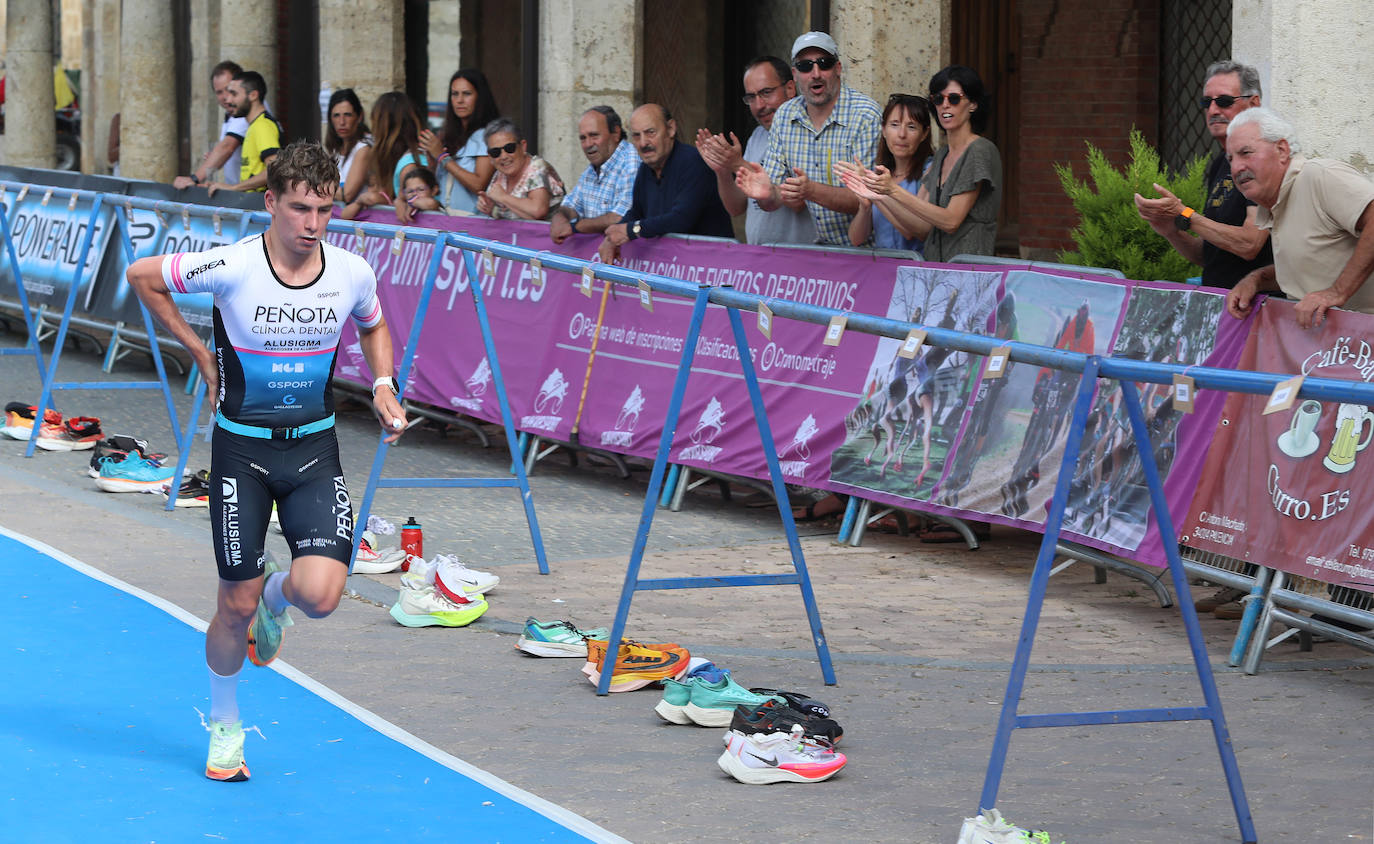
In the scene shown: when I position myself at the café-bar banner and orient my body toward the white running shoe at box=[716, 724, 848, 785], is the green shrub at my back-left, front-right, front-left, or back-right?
back-right

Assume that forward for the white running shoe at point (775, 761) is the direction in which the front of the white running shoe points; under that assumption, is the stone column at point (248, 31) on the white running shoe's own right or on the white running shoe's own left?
on the white running shoe's own left

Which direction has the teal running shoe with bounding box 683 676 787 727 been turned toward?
to the viewer's right

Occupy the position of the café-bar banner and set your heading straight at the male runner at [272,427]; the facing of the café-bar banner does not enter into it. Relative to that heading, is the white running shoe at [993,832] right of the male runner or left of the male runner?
left

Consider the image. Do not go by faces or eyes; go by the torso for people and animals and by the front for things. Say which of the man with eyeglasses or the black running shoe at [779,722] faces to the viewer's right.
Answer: the black running shoe

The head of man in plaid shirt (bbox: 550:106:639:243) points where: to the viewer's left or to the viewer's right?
to the viewer's left

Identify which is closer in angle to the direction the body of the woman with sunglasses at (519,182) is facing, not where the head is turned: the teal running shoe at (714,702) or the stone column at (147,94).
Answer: the teal running shoe

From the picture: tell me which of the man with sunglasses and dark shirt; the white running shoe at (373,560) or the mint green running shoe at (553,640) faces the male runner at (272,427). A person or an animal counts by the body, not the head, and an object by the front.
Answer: the man with sunglasses and dark shirt

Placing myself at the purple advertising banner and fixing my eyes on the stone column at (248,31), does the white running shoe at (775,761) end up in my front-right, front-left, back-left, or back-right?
back-left

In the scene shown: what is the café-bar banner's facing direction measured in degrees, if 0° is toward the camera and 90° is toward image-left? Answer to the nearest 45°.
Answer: approximately 45°
